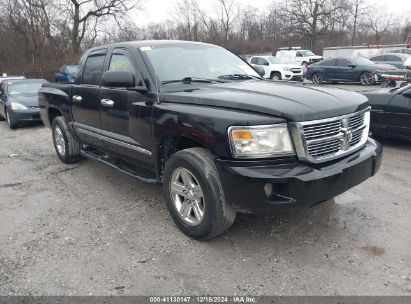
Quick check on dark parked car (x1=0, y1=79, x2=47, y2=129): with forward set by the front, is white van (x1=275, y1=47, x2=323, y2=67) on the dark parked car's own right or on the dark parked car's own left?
on the dark parked car's own left

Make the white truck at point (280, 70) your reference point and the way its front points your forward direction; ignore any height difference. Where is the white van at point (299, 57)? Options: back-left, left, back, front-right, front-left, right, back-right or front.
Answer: back-left

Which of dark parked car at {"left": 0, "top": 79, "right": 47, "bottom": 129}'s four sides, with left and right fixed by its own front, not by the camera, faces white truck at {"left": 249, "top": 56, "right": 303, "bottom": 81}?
left

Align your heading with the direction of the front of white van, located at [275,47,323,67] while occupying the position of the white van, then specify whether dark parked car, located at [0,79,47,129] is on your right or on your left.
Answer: on your right

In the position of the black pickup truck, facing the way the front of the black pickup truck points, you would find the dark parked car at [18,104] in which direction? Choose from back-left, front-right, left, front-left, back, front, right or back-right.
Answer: back
